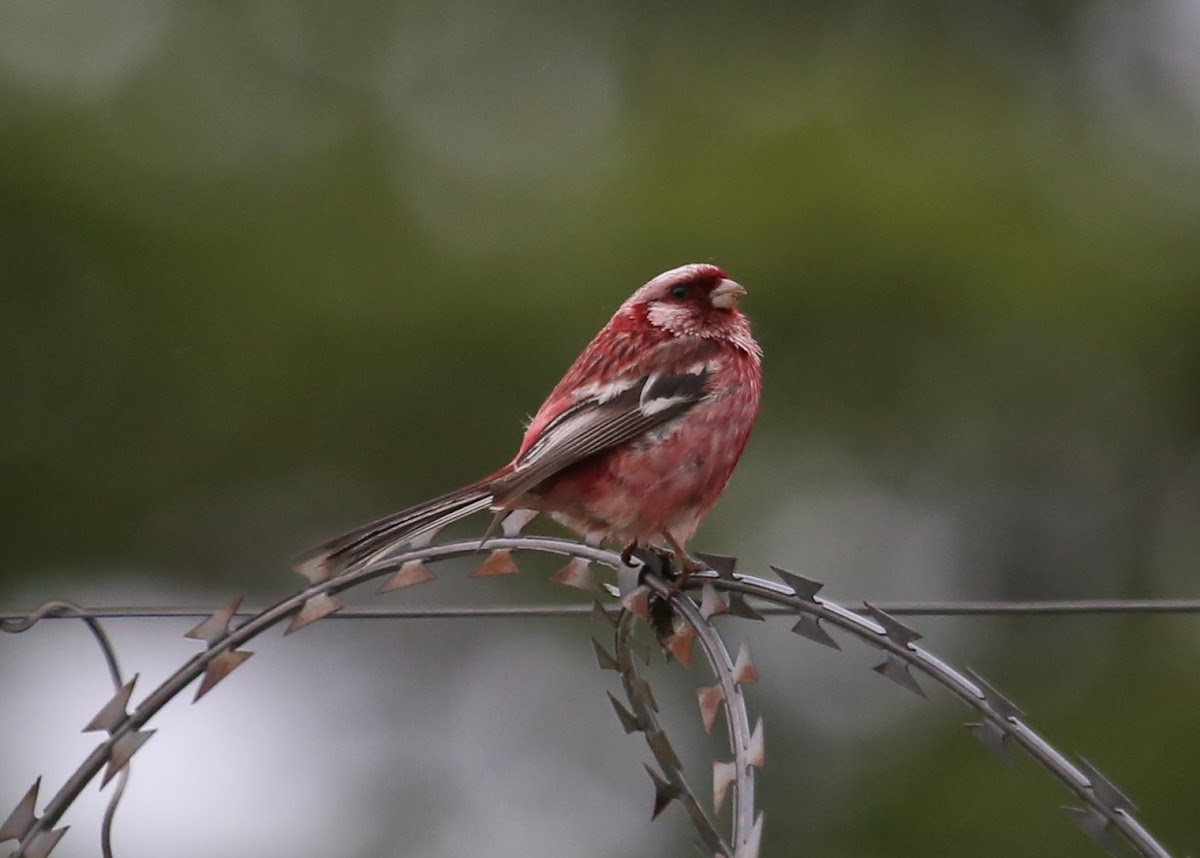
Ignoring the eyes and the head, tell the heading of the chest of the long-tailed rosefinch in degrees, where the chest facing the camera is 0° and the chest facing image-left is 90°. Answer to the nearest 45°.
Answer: approximately 270°
